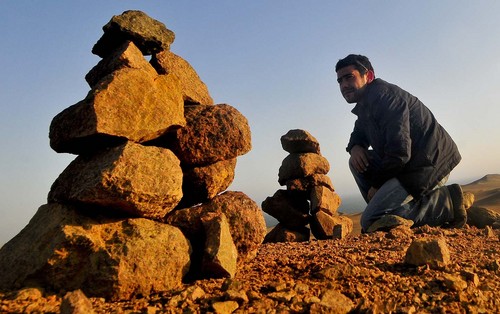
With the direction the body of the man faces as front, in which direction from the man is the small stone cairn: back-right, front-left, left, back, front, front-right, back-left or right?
front-right

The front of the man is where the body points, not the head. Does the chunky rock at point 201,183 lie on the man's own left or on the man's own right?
on the man's own left

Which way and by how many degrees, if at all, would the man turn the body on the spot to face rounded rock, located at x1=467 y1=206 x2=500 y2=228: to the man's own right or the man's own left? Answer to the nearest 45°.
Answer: approximately 135° to the man's own right

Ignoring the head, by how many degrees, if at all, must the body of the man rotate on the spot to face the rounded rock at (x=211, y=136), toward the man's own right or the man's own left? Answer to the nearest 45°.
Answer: approximately 45° to the man's own left

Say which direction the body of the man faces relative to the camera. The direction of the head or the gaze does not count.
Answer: to the viewer's left

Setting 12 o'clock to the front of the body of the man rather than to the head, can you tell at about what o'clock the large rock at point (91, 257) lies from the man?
The large rock is roughly at 10 o'clock from the man.

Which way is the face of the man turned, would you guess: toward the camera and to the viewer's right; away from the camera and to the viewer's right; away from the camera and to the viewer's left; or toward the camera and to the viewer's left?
toward the camera and to the viewer's left

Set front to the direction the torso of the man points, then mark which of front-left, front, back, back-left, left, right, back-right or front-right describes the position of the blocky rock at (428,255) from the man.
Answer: left
